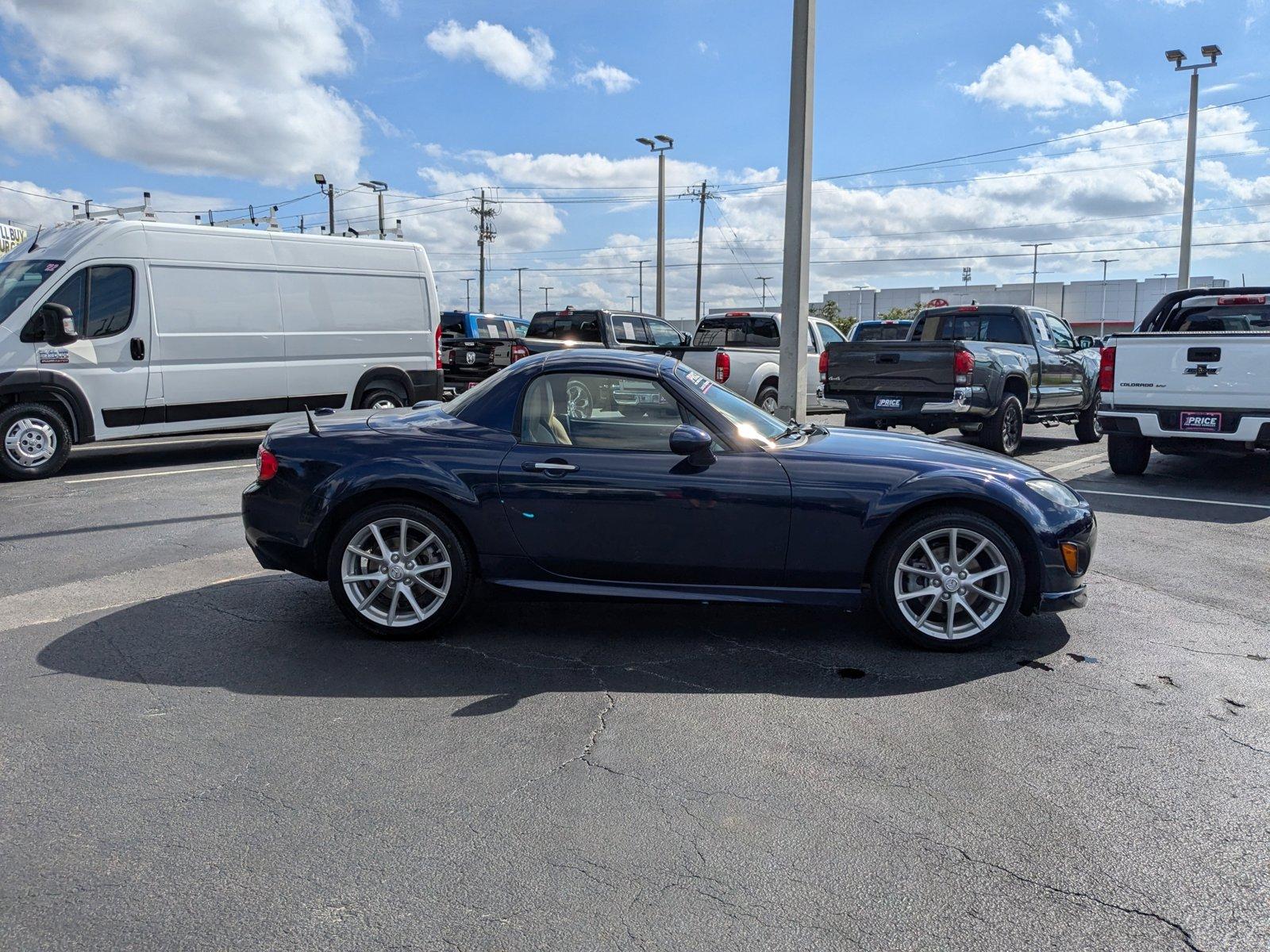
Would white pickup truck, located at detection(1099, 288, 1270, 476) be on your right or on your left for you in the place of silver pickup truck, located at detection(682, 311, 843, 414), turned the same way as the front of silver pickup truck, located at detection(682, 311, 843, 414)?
on your right

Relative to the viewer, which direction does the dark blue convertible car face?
to the viewer's right

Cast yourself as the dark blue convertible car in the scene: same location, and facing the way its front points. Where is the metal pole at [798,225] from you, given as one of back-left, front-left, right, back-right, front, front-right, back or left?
left

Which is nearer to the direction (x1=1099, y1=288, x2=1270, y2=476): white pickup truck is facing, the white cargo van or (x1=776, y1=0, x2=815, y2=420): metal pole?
the metal pole

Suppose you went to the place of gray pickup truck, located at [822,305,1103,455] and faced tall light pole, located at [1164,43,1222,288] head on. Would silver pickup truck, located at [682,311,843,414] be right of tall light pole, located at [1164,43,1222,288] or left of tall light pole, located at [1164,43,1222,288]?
left

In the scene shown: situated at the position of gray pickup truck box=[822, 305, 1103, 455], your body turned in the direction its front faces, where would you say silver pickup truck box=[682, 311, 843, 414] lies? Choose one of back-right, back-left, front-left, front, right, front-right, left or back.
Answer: left

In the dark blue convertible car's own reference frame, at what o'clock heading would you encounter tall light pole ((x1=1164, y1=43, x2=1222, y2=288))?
The tall light pole is roughly at 10 o'clock from the dark blue convertible car.

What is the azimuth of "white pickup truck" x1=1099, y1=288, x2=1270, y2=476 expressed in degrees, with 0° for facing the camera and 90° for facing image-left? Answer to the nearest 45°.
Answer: approximately 180°

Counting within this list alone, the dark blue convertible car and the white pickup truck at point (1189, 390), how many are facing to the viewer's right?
1

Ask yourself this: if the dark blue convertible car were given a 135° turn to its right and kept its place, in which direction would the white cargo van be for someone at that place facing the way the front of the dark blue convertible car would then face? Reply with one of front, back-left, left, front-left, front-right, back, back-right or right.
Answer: right

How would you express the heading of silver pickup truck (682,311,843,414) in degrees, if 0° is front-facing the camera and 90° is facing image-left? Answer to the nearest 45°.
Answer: approximately 225°

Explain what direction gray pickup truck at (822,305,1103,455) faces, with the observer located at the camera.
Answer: facing away from the viewer and to the right of the viewer

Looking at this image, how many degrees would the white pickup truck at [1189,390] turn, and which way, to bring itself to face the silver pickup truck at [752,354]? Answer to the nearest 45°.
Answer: approximately 45° to its left

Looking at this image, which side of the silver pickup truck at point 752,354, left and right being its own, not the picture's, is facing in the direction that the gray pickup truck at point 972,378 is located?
right
